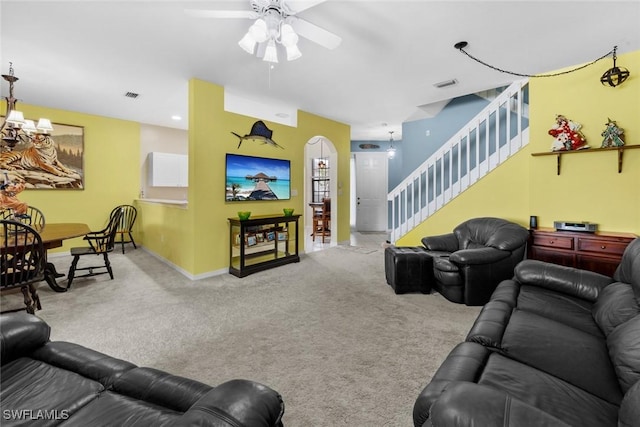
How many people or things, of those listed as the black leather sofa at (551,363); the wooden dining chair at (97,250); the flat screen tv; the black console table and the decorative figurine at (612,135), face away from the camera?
0

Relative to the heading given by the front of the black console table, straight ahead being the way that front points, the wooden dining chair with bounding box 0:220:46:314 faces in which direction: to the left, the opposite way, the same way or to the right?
the opposite way

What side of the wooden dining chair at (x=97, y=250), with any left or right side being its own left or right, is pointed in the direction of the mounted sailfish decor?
back

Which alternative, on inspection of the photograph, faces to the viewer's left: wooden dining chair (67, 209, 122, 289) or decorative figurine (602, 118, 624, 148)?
the wooden dining chair

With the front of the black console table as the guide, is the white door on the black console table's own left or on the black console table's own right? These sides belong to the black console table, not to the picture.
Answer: on the black console table's own left

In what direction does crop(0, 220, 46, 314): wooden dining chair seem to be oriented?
away from the camera

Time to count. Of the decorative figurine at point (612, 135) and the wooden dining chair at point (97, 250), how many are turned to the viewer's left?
1

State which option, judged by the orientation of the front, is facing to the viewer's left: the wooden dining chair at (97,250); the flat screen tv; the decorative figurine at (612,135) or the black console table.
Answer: the wooden dining chair

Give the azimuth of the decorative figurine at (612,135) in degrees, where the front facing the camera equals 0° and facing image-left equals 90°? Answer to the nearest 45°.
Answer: approximately 0°

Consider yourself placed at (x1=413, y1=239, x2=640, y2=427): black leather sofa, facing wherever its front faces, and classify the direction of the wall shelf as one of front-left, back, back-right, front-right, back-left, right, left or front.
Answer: right

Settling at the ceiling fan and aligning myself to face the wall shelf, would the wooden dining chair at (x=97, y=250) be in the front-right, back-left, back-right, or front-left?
back-left

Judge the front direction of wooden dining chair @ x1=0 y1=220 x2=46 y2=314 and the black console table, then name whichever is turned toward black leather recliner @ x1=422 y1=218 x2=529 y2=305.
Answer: the black console table

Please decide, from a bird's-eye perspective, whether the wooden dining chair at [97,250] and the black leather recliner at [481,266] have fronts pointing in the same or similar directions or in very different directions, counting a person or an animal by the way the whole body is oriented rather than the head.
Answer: same or similar directions

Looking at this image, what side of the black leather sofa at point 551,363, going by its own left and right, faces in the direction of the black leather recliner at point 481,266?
right

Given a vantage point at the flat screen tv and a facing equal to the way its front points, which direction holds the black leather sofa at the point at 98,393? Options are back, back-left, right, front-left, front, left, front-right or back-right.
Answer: front-right
